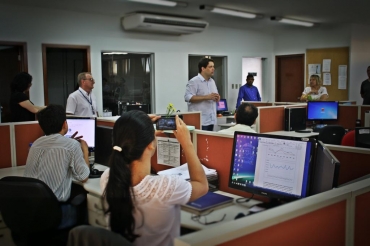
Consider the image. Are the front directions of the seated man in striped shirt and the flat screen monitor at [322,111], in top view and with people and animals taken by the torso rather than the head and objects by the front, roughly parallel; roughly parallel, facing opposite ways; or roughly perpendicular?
roughly parallel, facing opposite ways

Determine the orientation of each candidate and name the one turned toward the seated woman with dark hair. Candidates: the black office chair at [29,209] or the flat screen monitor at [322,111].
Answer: the flat screen monitor

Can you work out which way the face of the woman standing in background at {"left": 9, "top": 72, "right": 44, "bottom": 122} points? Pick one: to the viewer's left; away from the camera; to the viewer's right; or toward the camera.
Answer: to the viewer's right

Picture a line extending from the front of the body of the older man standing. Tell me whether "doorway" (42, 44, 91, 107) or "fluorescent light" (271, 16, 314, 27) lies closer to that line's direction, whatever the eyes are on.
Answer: the fluorescent light

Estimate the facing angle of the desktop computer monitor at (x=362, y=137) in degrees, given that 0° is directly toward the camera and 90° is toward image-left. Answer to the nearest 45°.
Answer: approximately 0°

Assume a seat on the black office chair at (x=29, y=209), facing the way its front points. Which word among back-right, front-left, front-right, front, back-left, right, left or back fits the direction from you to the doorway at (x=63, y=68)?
front-left

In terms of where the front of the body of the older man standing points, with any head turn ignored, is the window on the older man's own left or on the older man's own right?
on the older man's own left

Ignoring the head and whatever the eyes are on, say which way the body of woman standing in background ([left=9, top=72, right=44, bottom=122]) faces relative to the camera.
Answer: to the viewer's right

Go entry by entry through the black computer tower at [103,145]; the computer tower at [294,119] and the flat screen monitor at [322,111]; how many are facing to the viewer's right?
0

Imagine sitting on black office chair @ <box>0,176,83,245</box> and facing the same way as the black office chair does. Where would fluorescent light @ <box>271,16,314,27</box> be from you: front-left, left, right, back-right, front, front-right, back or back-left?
front

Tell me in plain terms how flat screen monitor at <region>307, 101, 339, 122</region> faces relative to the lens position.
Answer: facing the viewer

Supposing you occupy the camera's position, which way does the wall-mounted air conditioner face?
facing the viewer and to the right of the viewer

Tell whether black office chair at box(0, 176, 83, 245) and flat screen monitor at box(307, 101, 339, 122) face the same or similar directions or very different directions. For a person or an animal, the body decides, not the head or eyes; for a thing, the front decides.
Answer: very different directions

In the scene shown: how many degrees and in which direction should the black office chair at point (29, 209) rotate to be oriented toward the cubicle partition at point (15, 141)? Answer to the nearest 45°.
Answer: approximately 45° to its left

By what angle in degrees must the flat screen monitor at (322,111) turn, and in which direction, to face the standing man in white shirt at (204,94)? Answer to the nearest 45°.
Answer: approximately 45° to its right

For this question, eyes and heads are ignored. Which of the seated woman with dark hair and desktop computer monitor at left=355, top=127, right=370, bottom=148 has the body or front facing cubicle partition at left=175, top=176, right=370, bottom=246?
the desktop computer monitor

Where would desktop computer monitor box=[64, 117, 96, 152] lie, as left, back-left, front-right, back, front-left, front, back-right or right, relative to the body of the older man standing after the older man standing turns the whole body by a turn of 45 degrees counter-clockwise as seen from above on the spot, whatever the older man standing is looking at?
right
